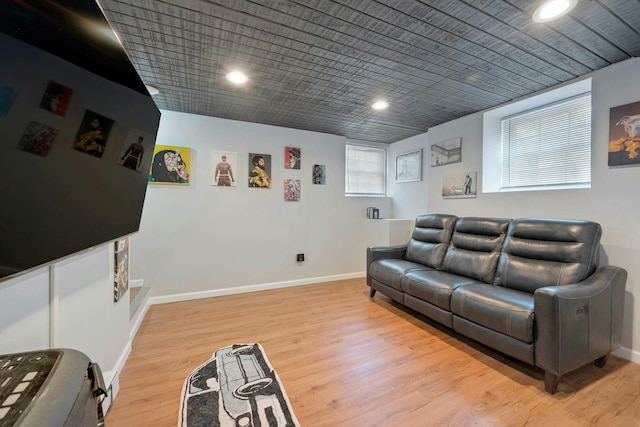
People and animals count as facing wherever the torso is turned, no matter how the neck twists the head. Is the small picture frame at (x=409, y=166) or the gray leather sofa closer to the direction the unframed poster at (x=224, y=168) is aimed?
the gray leather sofa

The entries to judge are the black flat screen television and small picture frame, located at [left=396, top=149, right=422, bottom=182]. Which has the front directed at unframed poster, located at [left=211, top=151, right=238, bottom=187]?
the small picture frame

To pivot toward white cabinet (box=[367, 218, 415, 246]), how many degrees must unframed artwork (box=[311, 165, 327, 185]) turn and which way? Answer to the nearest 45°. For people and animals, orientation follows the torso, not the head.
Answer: approximately 90° to its left

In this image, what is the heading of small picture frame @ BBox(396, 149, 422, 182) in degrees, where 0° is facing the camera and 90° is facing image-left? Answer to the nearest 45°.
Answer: approximately 45°

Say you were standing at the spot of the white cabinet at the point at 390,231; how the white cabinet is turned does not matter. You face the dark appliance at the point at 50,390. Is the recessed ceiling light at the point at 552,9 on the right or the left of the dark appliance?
left

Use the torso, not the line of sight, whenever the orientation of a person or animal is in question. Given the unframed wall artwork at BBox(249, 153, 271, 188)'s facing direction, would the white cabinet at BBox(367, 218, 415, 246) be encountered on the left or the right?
on its left

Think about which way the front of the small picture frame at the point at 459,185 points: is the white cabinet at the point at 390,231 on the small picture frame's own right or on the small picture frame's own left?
on the small picture frame's own right

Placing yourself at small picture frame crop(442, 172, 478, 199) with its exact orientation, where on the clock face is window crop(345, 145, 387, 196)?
The window is roughly at 2 o'clock from the small picture frame.
